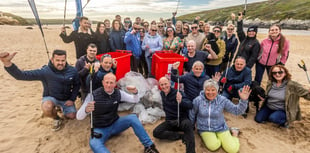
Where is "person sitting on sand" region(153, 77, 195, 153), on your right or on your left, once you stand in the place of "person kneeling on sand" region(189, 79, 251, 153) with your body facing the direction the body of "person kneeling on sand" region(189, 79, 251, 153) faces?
on your right

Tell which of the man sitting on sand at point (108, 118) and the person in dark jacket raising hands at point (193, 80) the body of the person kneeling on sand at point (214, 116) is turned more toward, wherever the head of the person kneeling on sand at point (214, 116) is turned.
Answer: the man sitting on sand

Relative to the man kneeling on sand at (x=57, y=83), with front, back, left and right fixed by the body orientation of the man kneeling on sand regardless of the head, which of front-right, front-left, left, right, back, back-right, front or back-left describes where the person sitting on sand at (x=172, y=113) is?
front-left

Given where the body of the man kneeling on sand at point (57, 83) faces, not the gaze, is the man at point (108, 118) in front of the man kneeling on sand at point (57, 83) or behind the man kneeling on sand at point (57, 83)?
in front

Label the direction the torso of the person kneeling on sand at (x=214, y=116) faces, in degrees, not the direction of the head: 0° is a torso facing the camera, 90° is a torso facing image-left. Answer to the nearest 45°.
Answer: approximately 0°

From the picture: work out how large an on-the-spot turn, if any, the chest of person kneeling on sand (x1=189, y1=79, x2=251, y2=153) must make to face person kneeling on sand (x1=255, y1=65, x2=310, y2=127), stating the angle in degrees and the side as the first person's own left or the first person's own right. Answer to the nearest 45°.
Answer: approximately 135° to the first person's own left

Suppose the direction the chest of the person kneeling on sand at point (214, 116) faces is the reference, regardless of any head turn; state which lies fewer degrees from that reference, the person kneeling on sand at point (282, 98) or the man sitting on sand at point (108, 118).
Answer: the man sitting on sand

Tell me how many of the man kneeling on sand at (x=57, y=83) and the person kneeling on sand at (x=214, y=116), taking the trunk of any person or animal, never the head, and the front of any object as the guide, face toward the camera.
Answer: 2

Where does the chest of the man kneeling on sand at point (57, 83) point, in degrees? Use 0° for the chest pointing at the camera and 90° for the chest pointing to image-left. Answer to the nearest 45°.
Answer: approximately 0°

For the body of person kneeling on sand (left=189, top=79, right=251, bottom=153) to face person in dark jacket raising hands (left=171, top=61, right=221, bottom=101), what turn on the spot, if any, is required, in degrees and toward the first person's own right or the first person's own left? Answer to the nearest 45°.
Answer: approximately 135° to the first person's own right

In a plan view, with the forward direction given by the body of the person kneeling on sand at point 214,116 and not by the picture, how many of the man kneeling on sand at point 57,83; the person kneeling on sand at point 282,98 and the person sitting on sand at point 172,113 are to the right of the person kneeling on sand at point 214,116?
2
